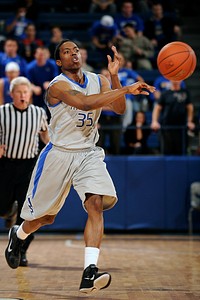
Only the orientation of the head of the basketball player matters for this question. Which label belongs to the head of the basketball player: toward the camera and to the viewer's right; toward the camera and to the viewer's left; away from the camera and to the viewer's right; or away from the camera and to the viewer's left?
toward the camera and to the viewer's right

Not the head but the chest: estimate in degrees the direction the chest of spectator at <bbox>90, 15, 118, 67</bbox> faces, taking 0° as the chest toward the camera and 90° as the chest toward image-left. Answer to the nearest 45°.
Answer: approximately 0°

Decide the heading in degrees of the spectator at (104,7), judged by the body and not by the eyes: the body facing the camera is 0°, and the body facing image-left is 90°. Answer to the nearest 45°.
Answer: approximately 0°

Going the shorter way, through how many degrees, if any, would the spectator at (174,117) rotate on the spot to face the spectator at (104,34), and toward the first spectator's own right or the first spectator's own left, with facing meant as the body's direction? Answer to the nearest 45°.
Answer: approximately 135° to the first spectator's own right

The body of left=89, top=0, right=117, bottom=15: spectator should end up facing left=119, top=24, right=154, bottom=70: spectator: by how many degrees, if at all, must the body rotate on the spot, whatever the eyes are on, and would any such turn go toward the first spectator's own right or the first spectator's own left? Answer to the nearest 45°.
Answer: approximately 45° to the first spectator's own left
